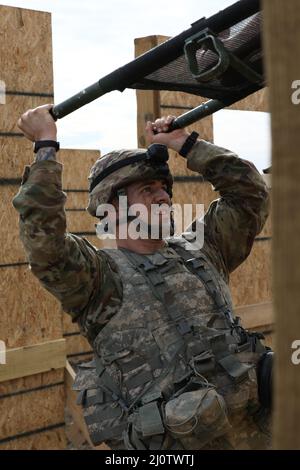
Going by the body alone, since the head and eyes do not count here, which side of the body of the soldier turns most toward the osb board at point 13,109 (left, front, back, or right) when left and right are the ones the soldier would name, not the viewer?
back

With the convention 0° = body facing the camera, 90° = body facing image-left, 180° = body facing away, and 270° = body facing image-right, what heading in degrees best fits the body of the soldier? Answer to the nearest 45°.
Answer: approximately 315°

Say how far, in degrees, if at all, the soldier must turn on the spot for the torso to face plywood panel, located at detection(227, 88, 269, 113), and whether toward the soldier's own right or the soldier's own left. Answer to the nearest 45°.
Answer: approximately 135° to the soldier's own left

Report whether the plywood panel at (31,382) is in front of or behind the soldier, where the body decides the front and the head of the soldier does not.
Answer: behind

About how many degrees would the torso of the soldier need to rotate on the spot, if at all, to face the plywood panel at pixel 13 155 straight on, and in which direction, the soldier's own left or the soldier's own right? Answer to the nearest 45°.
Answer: approximately 180°

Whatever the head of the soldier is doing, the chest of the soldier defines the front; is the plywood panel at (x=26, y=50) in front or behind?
behind
